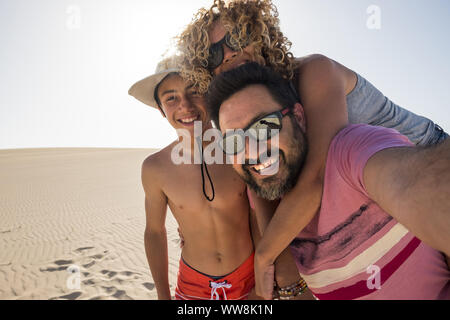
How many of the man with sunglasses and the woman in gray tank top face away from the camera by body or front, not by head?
0

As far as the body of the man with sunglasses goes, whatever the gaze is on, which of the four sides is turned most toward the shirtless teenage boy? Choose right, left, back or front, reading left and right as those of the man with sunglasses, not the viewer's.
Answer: right

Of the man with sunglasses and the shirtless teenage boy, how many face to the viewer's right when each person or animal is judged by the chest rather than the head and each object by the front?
0

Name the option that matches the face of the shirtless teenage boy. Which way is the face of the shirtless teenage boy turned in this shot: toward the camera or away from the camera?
toward the camera

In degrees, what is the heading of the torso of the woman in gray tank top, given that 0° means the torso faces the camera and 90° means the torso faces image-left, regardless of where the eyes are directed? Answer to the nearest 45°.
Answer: approximately 45°

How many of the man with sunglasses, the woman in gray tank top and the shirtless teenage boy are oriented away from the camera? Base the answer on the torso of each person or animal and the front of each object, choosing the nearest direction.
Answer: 0

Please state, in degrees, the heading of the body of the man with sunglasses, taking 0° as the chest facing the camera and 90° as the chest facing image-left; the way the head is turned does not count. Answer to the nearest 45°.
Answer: approximately 45°

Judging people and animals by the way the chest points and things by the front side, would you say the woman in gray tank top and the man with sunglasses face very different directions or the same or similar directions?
same or similar directions

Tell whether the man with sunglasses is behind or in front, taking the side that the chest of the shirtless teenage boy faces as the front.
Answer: in front

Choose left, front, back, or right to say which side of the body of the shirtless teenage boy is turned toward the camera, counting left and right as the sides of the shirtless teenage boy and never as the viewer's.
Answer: front

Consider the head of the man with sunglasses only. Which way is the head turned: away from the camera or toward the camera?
toward the camera
